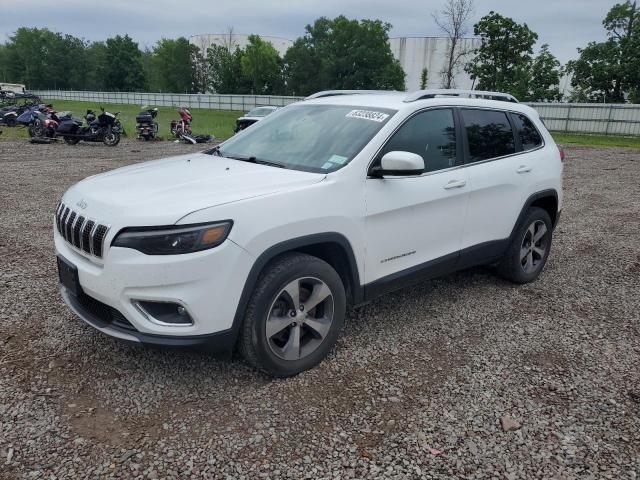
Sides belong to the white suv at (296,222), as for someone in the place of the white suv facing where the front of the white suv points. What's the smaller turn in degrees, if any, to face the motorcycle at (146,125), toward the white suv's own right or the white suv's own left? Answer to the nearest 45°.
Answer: approximately 135° to the white suv's own right

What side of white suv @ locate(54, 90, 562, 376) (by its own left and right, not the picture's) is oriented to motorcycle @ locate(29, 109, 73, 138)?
right

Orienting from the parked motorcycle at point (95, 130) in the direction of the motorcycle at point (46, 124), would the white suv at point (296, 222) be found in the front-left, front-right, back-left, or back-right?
back-left

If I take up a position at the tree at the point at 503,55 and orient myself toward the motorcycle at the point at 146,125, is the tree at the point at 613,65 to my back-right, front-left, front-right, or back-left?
back-left

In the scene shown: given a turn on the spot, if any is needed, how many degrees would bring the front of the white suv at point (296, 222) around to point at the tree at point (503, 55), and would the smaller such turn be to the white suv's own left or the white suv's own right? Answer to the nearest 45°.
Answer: approximately 135° to the white suv's own right

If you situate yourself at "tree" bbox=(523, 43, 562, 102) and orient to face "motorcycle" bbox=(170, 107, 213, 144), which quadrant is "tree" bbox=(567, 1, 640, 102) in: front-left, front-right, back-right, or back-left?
back-left

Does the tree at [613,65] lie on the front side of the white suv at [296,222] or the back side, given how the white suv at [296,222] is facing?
on the back side

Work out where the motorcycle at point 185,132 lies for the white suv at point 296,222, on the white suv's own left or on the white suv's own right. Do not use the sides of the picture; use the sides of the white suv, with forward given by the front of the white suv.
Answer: on the white suv's own right
